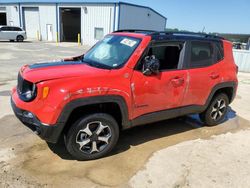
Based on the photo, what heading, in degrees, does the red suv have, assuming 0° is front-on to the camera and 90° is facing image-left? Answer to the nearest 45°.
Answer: approximately 45°

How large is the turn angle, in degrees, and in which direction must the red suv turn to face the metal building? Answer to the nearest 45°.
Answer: approximately 135° to its right
